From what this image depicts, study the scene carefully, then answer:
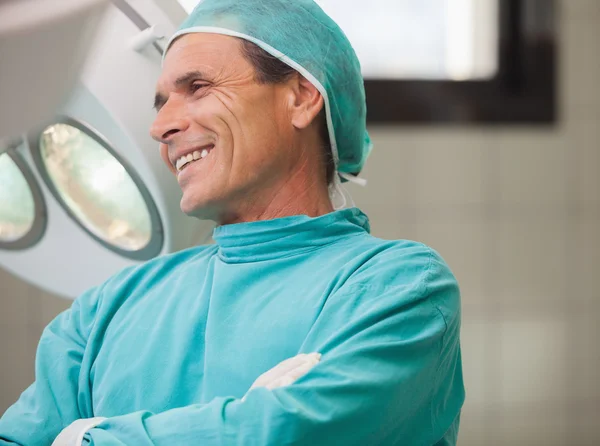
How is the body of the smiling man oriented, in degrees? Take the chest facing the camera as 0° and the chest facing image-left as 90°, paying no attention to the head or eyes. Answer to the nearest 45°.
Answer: approximately 45°

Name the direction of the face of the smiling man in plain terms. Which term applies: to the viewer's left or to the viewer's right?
to the viewer's left
